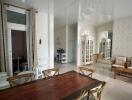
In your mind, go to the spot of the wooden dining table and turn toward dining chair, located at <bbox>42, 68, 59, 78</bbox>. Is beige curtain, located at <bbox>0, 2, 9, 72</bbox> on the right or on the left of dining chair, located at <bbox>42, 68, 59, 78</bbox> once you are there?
left

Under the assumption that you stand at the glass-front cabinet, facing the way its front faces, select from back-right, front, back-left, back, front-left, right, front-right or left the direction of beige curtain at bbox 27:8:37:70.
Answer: right

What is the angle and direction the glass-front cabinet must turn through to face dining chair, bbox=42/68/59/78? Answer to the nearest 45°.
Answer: approximately 45° to its right

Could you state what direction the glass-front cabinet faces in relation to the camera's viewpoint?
facing the viewer and to the right of the viewer

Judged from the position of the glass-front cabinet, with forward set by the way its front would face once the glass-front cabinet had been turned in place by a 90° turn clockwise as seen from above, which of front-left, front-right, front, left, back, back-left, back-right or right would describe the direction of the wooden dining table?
front-left

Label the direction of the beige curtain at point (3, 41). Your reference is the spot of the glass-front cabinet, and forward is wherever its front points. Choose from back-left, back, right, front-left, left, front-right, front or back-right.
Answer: right
